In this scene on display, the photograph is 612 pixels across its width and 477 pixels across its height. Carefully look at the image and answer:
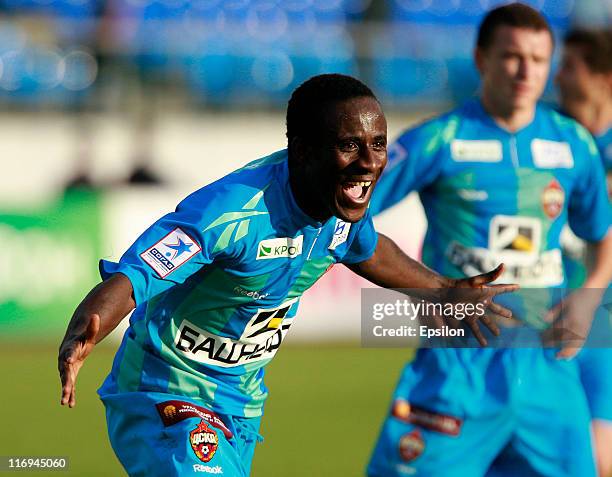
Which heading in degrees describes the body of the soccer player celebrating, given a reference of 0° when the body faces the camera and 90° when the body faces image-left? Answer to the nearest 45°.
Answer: approximately 315°

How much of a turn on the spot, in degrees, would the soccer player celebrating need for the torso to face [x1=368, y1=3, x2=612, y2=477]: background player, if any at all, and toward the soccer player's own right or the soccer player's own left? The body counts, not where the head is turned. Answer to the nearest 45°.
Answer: approximately 90° to the soccer player's own left
